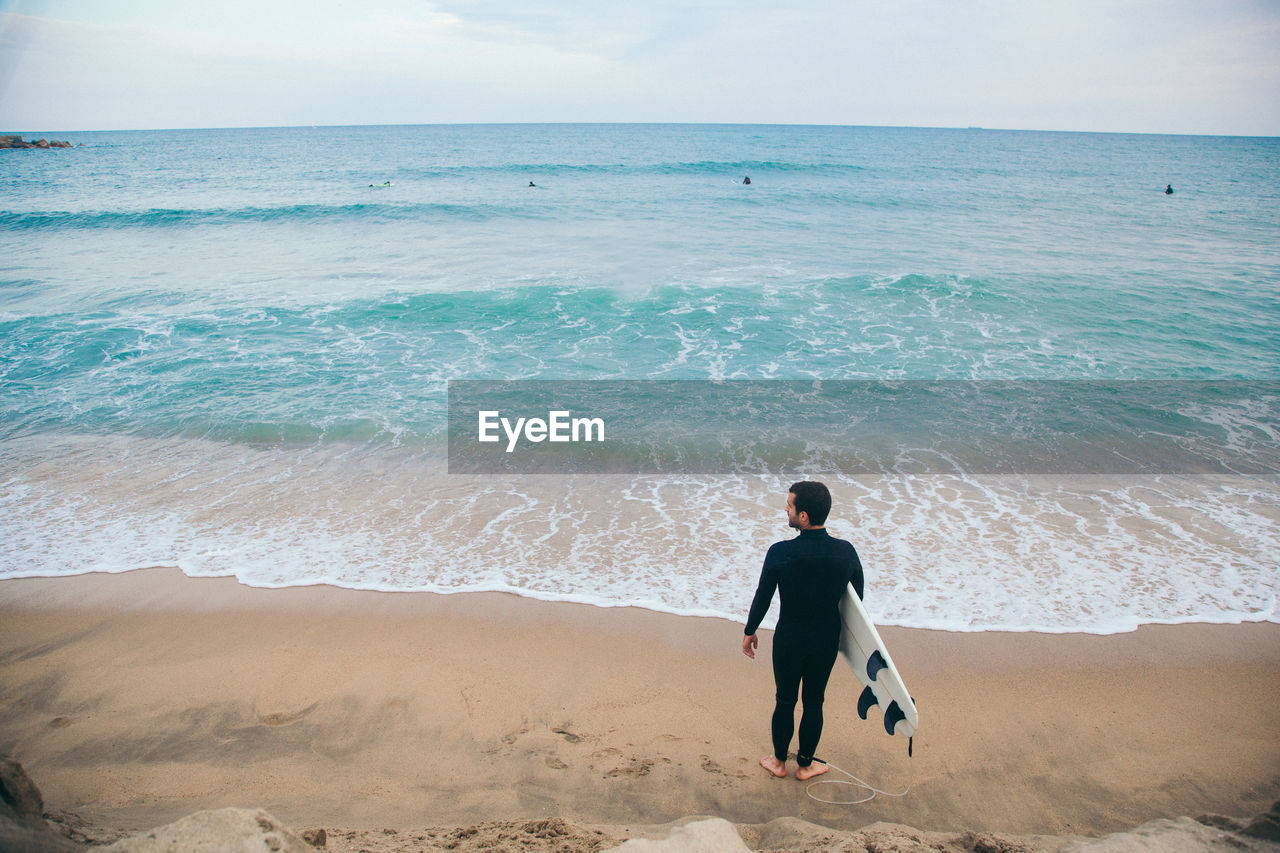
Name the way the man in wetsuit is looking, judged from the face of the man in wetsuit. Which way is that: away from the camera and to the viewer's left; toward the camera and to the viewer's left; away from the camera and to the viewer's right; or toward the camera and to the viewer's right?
away from the camera and to the viewer's left

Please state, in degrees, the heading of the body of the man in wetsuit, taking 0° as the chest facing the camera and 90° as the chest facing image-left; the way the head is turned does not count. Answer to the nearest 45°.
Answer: approximately 180°
